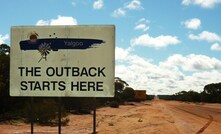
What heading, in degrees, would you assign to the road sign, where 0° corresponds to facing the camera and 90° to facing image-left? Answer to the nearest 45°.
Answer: approximately 0°
